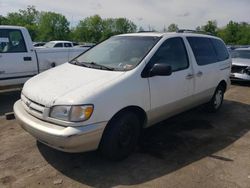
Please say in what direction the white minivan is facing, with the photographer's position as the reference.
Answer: facing the viewer and to the left of the viewer

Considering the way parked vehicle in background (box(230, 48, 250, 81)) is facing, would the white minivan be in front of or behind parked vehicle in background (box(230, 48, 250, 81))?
in front

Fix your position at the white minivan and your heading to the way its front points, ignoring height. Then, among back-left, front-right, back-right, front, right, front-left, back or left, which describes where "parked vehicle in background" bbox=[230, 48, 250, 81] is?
back

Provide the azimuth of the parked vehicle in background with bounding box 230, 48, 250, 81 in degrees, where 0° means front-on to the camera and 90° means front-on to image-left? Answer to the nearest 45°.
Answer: approximately 0°

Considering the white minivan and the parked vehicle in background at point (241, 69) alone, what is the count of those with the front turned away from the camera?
0

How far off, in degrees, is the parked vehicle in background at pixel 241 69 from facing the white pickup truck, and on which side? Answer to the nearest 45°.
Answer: approximately 45° to its right
